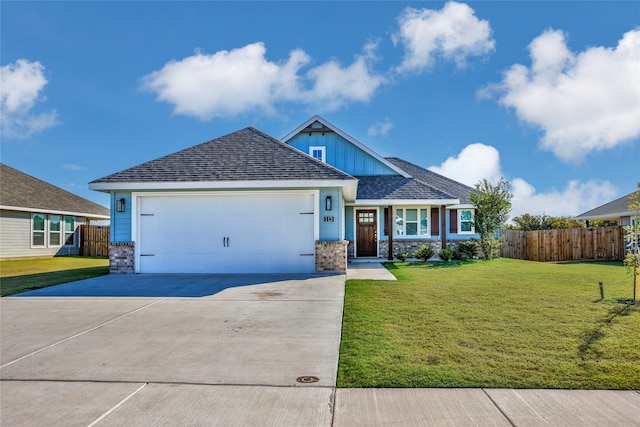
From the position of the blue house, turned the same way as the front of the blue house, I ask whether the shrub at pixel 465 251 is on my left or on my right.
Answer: on my left

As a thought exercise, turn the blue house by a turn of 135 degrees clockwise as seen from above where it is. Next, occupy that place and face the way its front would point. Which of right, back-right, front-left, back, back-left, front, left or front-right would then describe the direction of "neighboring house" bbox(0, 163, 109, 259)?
front

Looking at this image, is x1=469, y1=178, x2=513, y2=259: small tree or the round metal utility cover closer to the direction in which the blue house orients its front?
the round metal utility cover

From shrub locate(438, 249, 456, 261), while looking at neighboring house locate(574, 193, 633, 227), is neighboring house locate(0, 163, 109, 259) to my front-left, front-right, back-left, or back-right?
back-left

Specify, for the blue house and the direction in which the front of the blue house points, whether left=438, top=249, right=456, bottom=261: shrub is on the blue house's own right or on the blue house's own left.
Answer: on the blue house's own left

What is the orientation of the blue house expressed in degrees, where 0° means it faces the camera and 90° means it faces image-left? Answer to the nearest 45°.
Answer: approximately 0°

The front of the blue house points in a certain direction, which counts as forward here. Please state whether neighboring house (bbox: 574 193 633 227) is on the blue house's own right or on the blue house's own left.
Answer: on the blue house's own left
